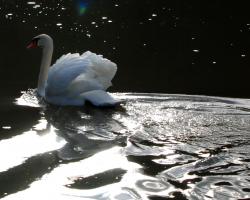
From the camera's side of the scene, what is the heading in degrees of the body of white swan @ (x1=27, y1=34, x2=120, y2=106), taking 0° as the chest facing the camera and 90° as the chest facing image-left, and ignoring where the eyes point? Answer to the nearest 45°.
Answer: approximately 90°
